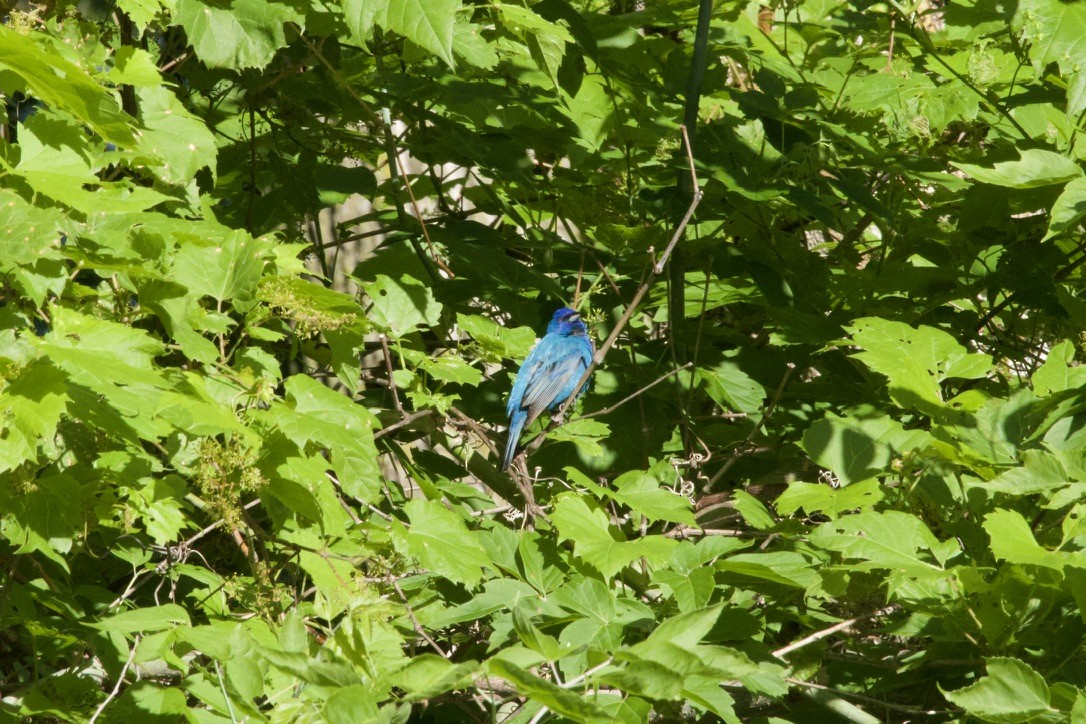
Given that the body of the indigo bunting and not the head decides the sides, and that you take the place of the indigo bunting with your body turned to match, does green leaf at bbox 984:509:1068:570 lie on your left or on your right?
on your right

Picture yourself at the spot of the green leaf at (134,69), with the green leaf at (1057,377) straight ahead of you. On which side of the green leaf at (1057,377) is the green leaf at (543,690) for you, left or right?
right

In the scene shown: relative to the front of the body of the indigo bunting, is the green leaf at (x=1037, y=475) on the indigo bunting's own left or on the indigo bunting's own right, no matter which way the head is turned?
on the indigo bunting's own right

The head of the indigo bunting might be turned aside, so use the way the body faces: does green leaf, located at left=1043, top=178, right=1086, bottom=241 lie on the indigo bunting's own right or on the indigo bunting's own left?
on the indigo bunting's own right
